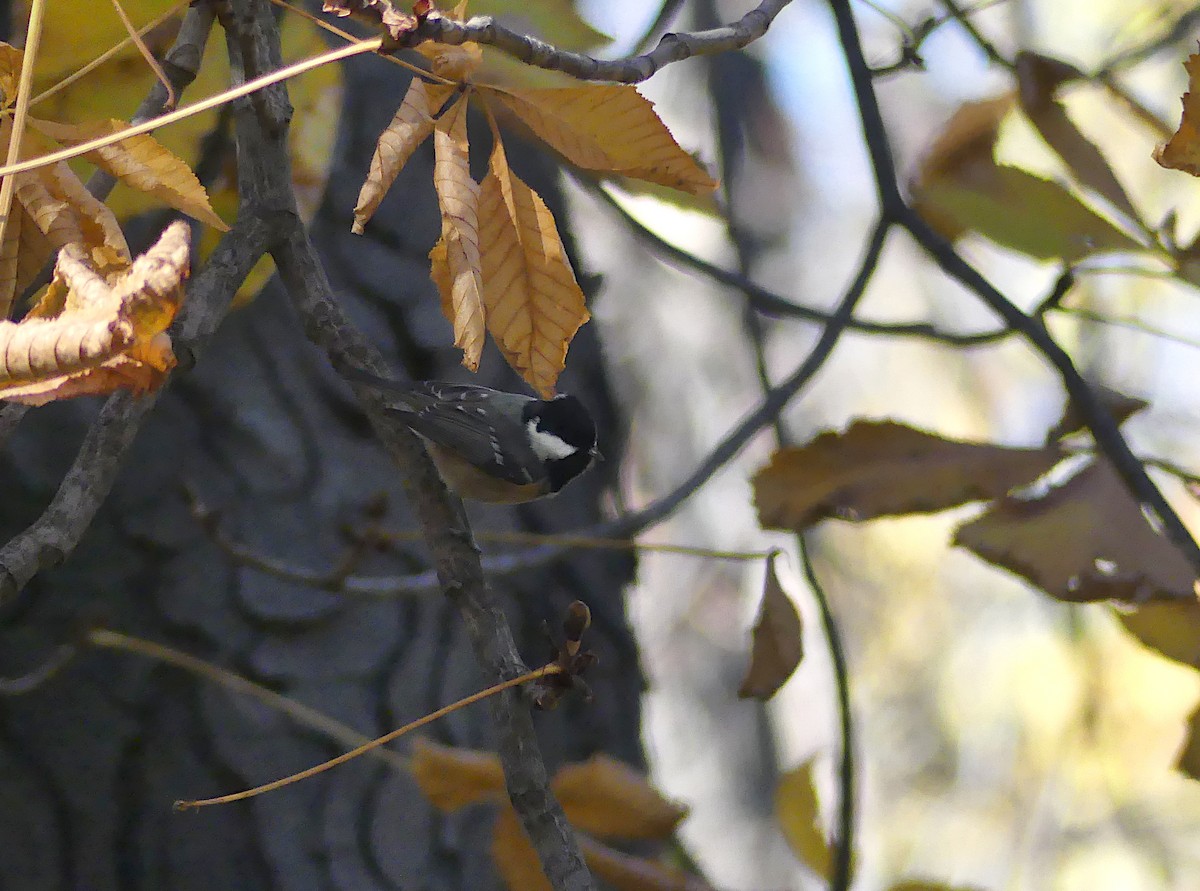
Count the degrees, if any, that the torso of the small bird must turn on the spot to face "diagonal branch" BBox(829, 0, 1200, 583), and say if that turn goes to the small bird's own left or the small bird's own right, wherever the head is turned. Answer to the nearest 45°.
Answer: approximately 45° to the small bird's own left

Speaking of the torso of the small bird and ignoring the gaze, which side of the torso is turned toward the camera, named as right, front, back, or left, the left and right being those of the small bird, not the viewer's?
right
